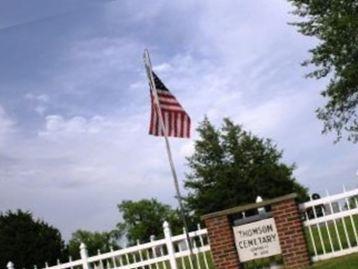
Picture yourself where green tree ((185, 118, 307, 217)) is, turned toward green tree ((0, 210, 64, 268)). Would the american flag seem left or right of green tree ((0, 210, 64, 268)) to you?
left

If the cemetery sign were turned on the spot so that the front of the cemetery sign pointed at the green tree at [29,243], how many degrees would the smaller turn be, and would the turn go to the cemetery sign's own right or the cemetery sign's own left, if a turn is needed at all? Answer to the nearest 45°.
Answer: approximately 135° to the cemetery sign's own right

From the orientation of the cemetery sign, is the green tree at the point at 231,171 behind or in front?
behind

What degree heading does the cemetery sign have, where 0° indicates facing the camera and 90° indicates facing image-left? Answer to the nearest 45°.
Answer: approximately 0°
